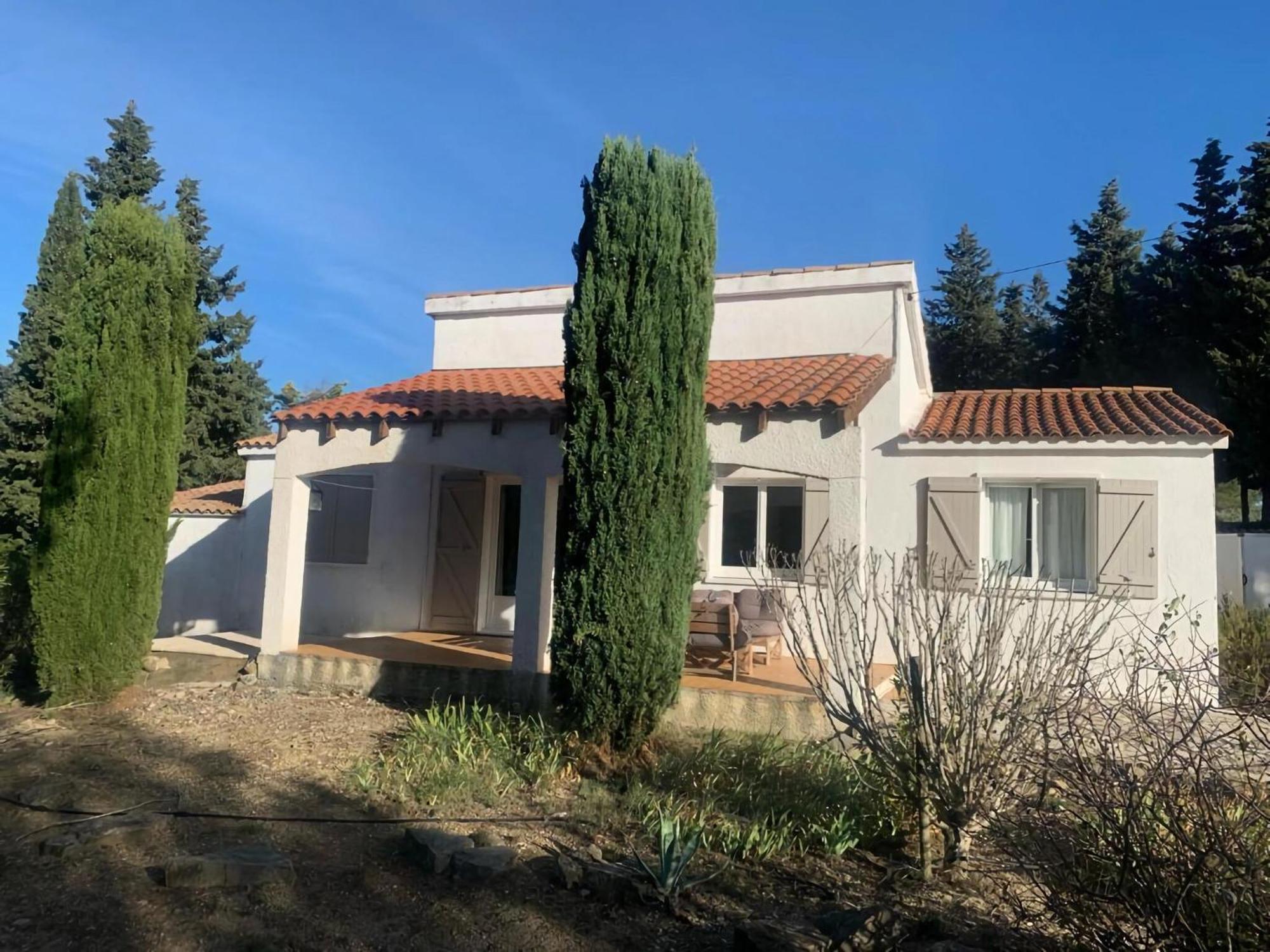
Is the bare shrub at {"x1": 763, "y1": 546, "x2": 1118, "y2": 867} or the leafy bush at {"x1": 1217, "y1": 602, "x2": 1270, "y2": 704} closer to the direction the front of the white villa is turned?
the bare shrub

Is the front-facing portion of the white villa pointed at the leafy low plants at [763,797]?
yes

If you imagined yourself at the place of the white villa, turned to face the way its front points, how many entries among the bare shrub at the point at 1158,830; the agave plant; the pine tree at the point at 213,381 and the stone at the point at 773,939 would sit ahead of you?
3

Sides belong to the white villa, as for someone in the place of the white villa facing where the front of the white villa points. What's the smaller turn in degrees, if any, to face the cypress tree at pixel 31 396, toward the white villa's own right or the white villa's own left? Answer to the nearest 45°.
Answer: approximately 135° to the white villa's own right

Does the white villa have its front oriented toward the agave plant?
yes

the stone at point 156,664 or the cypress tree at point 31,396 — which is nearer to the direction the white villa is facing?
the stone

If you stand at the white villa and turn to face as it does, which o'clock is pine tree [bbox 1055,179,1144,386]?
The pine tree is roughly at 7 o'clock from the white villa.

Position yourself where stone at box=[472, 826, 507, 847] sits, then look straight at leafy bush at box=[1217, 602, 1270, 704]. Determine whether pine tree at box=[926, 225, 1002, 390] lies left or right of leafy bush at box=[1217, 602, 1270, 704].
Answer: left

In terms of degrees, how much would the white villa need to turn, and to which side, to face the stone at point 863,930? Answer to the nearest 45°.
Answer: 0° — it already faces it

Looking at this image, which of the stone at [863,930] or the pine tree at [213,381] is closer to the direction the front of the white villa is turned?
the stone

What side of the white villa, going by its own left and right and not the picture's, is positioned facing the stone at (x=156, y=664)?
right

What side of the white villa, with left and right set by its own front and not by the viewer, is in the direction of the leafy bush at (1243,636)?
left

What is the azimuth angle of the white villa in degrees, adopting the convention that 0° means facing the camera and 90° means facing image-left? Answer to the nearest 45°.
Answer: approximately 0°

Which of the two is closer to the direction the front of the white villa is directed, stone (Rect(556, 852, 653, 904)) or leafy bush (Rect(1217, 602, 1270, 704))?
the stone
